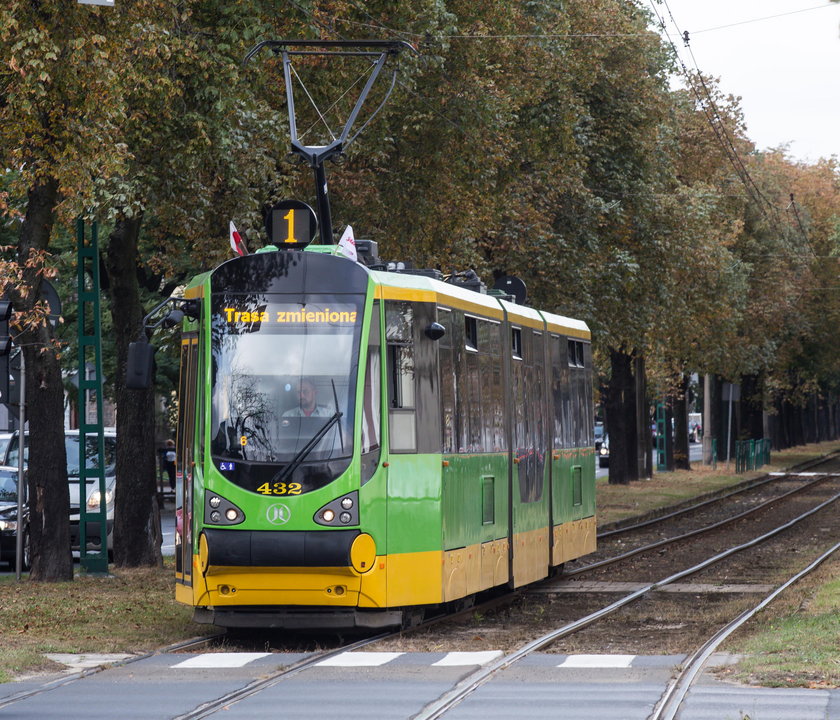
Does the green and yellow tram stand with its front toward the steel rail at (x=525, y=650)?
no

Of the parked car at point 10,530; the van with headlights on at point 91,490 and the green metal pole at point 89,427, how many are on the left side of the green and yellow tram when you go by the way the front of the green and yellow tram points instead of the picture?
0

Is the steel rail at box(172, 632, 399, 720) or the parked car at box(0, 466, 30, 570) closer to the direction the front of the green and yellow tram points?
the steel rail

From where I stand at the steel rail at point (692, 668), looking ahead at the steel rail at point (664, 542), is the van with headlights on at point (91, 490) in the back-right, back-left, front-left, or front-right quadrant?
front-left

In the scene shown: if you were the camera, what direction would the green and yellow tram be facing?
facing the viewer and to the left of the viewer

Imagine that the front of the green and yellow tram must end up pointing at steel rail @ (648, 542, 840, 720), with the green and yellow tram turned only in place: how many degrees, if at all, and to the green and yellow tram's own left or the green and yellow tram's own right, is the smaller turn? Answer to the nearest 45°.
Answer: approximately 90° to the green and yellow tram's own left

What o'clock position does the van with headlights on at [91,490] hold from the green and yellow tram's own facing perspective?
The van with headlights on is roughly at 4 o'clock from the green and yellow tram.

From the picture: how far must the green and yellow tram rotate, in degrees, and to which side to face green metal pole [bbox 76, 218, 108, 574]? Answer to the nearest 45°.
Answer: approximately 90° to its right

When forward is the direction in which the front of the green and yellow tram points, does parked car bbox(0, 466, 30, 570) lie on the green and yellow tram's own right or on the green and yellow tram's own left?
on the green and yellow tram's own right

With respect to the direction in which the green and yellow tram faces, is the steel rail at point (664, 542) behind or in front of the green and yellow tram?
behind
